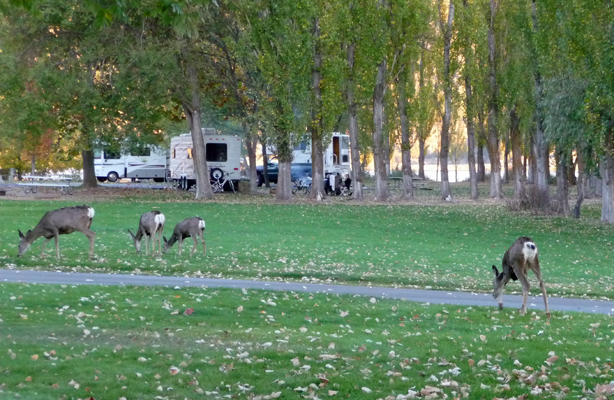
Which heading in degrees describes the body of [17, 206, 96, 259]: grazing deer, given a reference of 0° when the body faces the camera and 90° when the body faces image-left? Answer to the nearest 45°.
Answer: approximately 90°

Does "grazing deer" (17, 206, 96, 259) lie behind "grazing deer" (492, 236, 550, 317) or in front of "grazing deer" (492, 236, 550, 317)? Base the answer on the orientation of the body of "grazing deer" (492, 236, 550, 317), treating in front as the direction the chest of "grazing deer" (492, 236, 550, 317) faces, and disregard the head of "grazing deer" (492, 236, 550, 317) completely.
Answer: in front

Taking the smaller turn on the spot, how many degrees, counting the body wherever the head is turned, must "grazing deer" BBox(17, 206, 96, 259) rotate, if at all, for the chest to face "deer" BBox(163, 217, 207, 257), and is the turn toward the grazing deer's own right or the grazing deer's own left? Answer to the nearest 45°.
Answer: approximately 180°

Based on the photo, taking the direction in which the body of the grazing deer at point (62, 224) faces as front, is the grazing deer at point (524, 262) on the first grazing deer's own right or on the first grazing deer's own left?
on the first grazing deer's own left

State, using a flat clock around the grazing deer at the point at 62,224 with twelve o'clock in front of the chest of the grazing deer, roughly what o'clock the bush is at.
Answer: The bush is roughly at 5 o'clock from the grazing deer.

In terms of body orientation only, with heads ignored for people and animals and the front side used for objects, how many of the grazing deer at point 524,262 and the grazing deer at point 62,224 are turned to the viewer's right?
0
